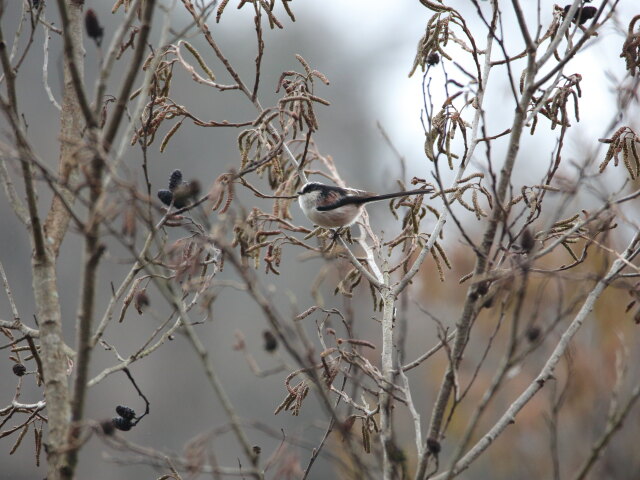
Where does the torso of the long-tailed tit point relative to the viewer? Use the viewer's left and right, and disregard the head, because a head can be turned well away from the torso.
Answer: facing to the left of the viewer
